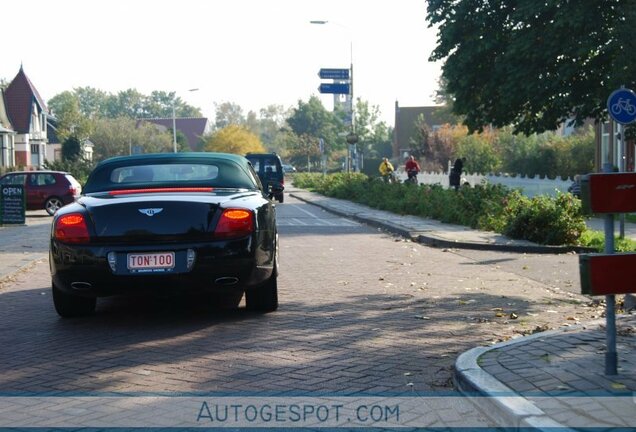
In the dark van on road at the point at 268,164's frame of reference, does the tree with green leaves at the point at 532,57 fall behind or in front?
behind

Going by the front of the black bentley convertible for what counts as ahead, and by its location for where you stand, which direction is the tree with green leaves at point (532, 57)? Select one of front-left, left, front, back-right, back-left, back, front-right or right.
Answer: front-right

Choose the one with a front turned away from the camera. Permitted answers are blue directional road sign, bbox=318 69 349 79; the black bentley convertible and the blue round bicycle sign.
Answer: the black bentley convertible

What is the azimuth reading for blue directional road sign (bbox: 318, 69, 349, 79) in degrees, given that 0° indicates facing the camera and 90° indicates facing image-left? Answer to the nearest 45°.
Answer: approximately 0°

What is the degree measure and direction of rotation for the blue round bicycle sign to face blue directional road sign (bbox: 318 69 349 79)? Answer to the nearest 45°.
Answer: approximately 135° to its right

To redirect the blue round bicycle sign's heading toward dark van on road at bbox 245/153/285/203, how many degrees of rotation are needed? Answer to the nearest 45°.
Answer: approximately 135° to its right

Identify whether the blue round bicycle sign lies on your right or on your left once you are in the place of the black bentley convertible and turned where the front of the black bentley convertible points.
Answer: on your right

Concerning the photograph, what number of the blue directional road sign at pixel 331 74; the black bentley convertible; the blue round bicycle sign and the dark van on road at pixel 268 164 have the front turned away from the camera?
2

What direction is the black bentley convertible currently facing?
away from the camera

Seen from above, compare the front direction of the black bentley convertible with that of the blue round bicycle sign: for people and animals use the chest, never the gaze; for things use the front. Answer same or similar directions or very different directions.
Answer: very different directions

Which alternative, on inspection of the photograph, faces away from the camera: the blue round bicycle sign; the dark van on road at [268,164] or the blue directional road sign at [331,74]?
the dark van on road

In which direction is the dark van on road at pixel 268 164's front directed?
away from the camera
